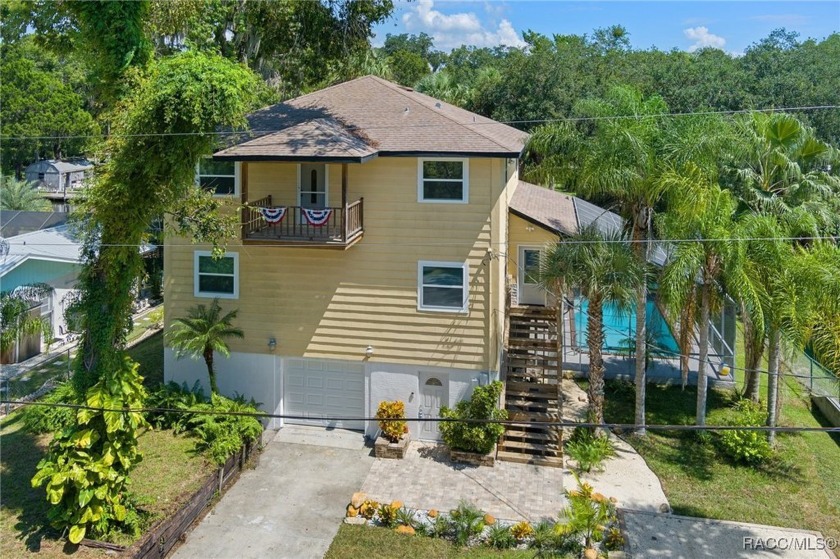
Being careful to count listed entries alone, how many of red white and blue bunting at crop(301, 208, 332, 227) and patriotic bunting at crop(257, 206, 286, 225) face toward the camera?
2

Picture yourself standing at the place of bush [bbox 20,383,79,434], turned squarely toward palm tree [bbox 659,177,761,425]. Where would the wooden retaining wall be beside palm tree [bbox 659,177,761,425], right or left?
right

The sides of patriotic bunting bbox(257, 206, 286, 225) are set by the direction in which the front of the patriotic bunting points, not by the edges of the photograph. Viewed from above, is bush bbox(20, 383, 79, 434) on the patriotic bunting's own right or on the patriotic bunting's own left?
on the patriotic bunting's own right

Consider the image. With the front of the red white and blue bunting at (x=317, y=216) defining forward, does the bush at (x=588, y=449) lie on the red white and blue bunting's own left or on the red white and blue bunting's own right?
on the red white and blue bunting's own left

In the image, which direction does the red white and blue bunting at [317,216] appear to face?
toward the camera

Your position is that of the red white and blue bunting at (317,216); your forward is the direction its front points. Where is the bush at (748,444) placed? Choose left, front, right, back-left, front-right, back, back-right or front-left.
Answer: left

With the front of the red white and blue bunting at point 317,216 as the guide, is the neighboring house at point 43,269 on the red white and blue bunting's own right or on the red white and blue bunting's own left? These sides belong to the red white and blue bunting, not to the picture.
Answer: on the red white and blue bunting's own right

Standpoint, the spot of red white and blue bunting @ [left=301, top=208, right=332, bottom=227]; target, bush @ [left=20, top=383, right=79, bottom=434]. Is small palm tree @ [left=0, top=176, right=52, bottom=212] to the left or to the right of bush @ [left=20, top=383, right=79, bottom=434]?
right

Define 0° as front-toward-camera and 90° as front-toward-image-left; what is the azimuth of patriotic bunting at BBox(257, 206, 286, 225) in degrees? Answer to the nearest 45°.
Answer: approximately 0°

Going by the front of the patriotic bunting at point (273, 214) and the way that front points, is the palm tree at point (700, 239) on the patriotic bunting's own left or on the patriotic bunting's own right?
on the patriotic bunting's own left
